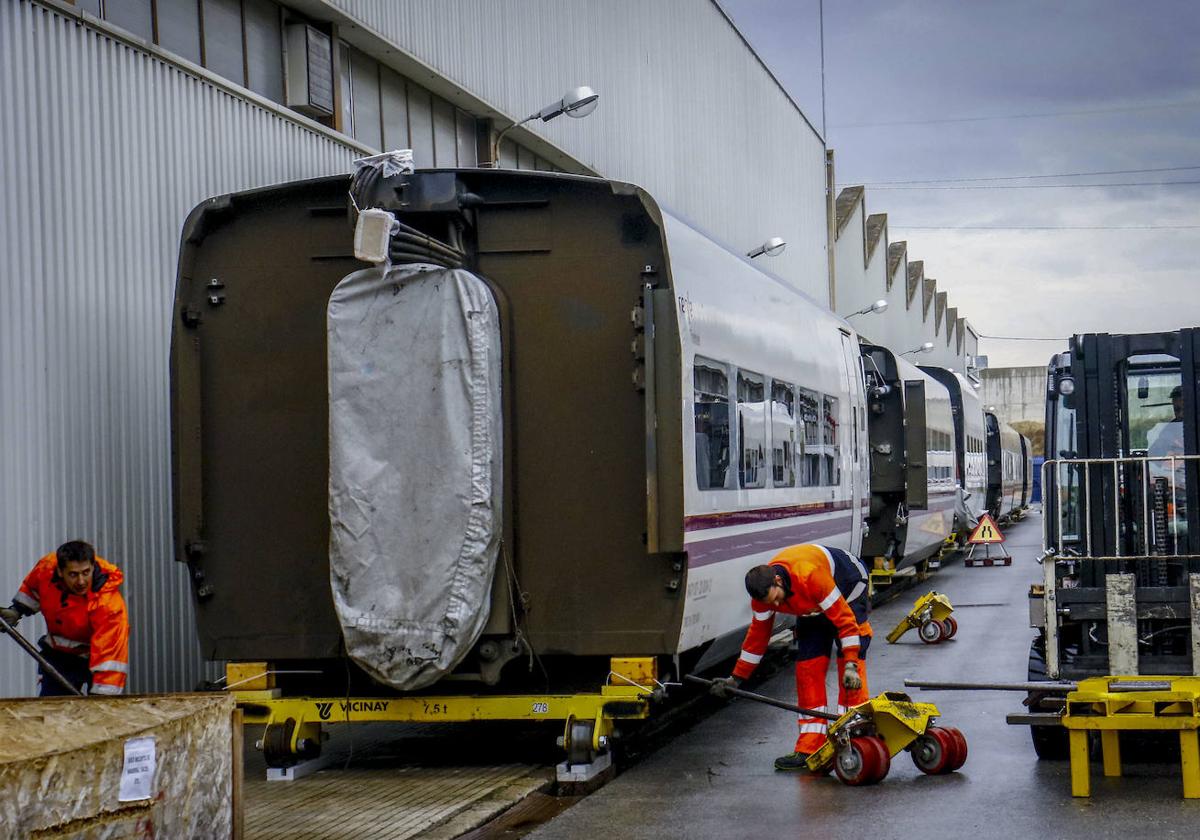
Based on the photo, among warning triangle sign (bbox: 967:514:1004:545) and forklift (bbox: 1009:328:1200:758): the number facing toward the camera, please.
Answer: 2

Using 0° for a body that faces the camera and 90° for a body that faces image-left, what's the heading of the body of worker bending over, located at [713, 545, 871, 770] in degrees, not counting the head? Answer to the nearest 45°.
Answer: approximately 45°

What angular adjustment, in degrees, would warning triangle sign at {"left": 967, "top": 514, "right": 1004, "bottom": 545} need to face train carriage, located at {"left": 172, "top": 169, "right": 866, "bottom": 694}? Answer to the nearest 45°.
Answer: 0° — it already faces it

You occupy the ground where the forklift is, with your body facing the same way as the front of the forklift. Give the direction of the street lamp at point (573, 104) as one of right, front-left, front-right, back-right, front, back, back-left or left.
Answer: back-right

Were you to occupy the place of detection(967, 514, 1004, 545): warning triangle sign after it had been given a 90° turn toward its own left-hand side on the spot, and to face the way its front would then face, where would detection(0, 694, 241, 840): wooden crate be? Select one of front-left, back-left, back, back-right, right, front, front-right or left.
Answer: right

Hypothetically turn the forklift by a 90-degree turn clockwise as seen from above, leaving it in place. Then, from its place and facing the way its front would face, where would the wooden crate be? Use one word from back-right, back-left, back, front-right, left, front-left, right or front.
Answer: front-left

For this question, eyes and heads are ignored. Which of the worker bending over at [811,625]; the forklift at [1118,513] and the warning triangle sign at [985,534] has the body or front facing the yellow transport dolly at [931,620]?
the warning triangle sign

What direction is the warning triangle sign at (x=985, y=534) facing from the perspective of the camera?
toward the camera

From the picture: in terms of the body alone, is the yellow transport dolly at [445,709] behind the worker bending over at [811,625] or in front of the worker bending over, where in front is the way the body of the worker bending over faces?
in front

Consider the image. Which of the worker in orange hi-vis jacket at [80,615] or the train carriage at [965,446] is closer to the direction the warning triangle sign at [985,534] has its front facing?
the worker in orange hi-vis jacket

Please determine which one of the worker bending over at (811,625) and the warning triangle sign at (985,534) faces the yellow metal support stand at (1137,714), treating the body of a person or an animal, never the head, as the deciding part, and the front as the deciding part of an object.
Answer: the warning triangle sign

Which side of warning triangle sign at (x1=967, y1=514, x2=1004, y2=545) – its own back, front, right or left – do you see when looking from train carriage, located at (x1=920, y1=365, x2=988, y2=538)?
back

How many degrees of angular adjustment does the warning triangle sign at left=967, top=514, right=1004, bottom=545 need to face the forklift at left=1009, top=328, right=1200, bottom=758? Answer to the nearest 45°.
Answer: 0° — it already faces it

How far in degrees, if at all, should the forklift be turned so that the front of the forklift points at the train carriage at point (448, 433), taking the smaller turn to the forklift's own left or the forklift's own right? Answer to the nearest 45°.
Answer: approximately 45° to the forklift's own right
